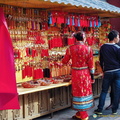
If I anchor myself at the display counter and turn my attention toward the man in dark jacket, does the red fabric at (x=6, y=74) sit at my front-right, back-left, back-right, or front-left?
back-right

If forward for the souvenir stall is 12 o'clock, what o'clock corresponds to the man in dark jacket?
The man in dark jacket is roughly at 11 o'clock from the souvenir stall.

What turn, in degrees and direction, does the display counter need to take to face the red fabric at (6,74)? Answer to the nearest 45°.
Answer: approximately 90° to its right
